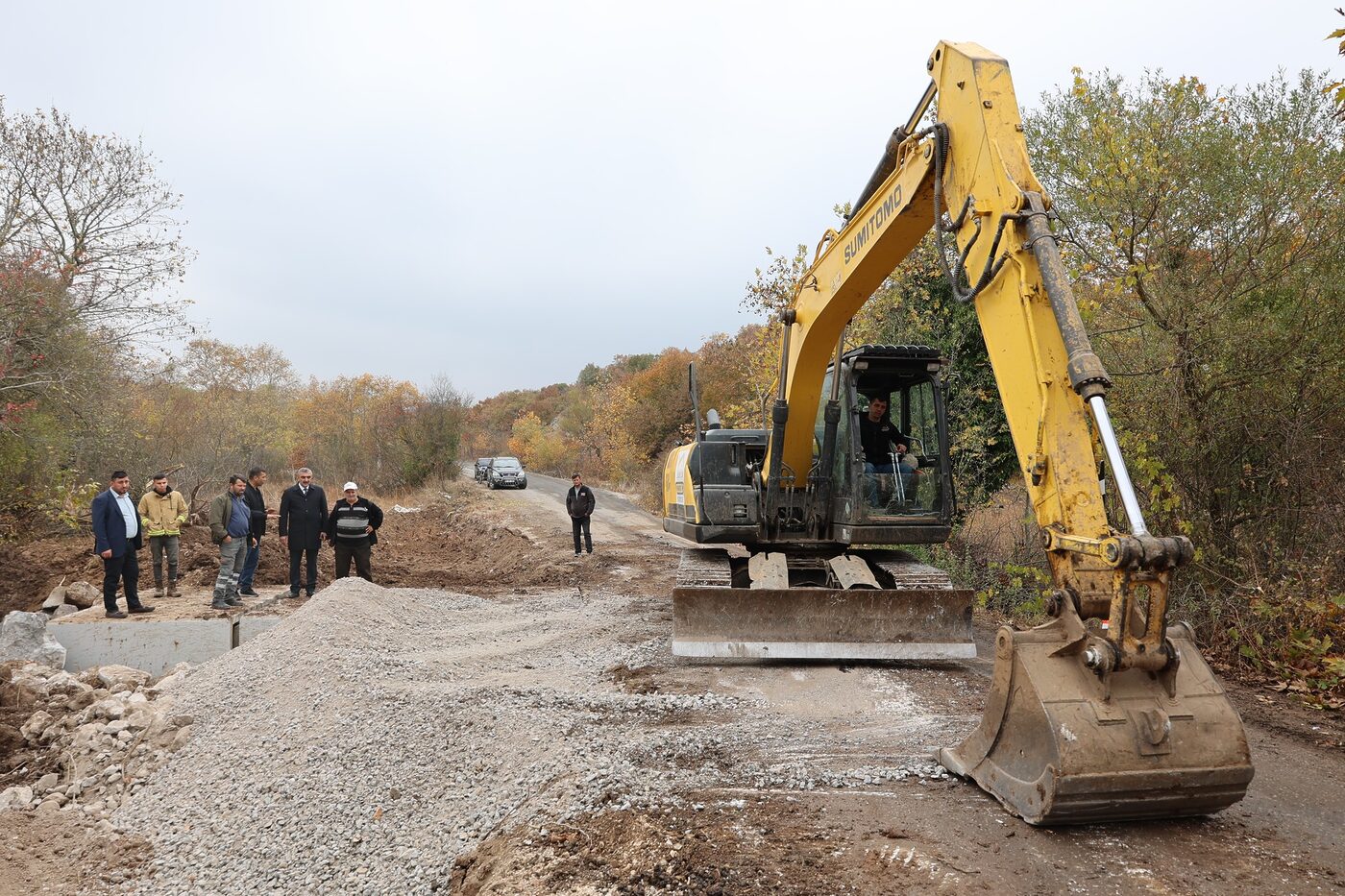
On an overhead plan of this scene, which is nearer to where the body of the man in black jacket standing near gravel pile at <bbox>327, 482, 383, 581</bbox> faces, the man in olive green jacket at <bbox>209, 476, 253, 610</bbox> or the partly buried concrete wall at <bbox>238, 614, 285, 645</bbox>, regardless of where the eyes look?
the partly buried concrete wall

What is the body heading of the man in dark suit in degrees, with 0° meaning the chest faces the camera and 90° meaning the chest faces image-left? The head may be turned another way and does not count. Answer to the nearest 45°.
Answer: approximately 0°

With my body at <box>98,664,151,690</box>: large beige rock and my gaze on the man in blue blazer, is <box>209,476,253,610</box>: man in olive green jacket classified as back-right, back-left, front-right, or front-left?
front-right

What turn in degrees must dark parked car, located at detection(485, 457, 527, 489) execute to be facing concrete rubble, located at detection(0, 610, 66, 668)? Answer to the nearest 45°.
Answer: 0° — it already faces it

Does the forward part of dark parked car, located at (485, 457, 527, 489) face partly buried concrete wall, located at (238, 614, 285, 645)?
yes

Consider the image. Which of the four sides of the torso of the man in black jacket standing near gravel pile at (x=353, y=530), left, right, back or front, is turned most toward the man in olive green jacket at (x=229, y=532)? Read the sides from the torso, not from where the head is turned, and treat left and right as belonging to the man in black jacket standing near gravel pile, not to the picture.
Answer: right

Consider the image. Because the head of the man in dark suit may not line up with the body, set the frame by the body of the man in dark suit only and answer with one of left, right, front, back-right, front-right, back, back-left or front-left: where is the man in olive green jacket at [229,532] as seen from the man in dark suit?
right

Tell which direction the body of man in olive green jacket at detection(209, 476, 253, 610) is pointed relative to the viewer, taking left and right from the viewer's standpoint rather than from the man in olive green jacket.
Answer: facing the viewer and to the right of the viewer

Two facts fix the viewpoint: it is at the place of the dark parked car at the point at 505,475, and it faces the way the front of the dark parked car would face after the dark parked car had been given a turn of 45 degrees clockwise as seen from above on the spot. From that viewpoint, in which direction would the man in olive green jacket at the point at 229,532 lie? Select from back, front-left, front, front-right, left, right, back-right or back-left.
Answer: front-left

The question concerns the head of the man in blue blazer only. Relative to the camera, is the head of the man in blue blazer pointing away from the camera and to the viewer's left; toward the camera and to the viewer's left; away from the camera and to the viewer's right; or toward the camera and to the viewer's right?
toward the camera and to the viewer's right

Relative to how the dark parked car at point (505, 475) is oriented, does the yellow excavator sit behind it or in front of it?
in front
